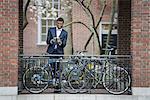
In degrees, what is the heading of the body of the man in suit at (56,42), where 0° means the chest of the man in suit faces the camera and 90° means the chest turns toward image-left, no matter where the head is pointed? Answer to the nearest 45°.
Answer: approximately 0°

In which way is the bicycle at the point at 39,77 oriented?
to the viewer's right

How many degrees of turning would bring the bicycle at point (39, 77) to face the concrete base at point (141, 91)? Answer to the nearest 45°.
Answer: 0° — it already faces it

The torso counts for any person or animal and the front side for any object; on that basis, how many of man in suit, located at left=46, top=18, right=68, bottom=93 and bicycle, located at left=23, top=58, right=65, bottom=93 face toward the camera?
1

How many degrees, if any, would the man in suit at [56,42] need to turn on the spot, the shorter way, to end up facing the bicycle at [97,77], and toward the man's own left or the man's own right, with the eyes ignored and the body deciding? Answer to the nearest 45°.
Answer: approximately 90° to the man's own left

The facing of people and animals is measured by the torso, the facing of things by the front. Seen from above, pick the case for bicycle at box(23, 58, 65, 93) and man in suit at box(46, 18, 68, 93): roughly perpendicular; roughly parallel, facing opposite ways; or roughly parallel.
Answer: roughly perpendicular

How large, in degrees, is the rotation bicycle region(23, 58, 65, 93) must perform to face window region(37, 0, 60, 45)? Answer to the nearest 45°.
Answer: approximately 90° to its left

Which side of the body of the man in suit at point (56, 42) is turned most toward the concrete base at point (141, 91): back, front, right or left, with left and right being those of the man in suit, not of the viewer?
left

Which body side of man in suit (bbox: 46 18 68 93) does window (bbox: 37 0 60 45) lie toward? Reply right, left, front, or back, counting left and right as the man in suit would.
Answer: back

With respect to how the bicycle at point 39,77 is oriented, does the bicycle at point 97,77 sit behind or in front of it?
in front
